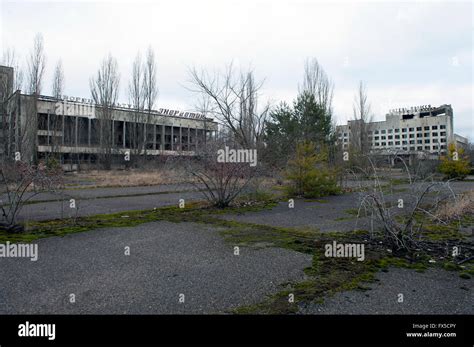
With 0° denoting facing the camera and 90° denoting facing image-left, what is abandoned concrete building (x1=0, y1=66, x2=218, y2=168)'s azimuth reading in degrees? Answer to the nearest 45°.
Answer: approximately 315°

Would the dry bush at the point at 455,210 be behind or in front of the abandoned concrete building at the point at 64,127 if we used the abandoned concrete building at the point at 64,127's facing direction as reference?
in front

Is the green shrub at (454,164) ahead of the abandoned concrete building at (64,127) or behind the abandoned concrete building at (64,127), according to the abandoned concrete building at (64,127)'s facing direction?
ahead
